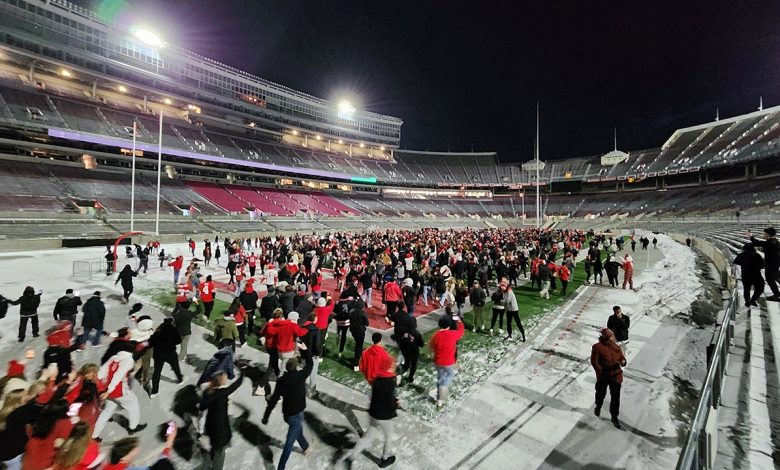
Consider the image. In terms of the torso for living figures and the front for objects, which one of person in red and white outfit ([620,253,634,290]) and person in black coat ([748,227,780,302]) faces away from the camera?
the person in red and white outfit

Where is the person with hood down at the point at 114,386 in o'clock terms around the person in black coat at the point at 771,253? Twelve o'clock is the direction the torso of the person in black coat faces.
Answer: The person with hood down is roughly at 10 o'clock from the person in black coat.

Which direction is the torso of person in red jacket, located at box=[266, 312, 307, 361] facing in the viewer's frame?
away from the camera

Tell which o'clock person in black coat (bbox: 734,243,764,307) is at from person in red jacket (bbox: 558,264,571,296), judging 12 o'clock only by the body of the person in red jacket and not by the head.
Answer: The person in black coat is roughly at 8 o'clock from the person in red jacket.

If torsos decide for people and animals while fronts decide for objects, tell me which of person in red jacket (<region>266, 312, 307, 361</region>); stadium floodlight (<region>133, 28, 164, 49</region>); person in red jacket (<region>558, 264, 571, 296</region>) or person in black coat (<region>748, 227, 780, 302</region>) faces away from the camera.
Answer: person in red jacket (<region>266, 312, 307, 361</region>)
